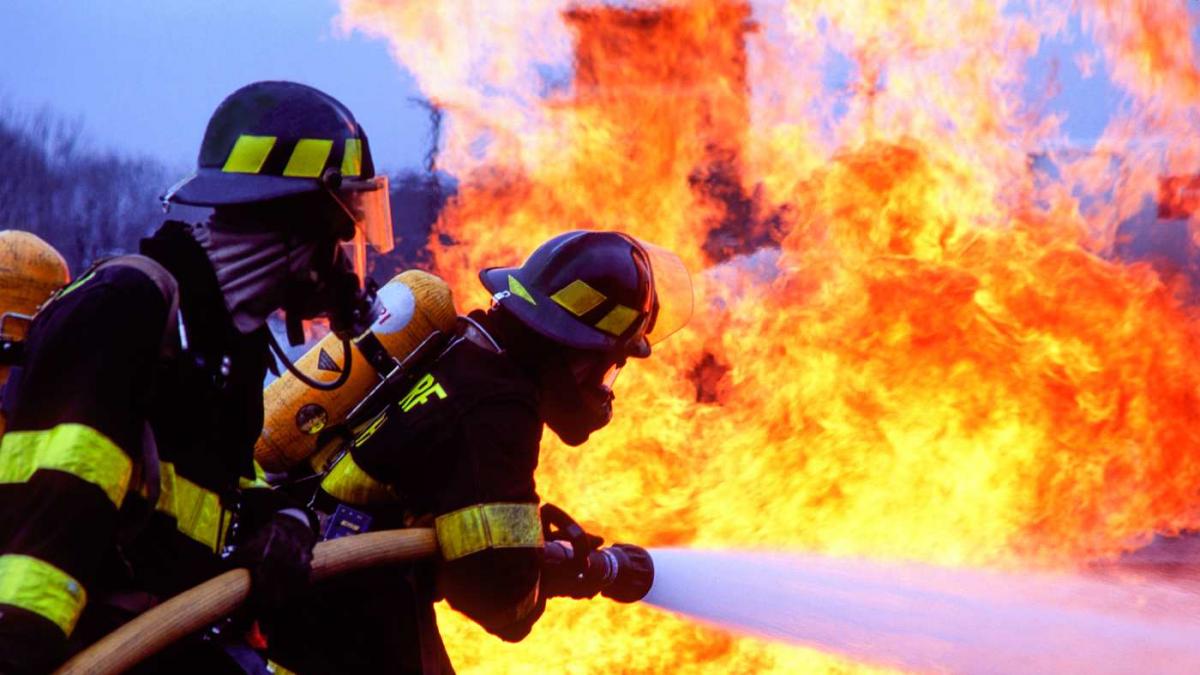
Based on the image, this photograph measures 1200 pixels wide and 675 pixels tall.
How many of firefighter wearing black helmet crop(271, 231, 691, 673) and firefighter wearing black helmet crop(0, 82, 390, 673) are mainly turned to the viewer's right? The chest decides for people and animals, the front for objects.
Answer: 2

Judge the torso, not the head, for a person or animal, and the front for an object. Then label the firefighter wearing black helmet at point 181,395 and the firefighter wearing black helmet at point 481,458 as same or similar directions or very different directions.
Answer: same or similar directions

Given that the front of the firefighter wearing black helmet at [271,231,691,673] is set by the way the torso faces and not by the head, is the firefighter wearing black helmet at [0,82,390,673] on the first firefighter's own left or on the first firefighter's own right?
on the first firefighter's own right

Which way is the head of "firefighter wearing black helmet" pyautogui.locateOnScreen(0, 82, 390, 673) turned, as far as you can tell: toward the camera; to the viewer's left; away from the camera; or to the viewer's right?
to the viewer's right

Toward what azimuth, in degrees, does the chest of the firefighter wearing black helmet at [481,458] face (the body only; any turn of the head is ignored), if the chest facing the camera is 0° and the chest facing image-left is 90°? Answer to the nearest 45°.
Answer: approximately 270°

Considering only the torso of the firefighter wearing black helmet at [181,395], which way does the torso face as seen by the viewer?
to the viewer's right

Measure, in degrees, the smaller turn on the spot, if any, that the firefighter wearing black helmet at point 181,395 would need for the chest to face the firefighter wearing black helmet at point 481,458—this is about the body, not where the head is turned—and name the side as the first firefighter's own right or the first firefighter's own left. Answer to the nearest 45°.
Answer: approximately 45° to the first firefighter's own left
